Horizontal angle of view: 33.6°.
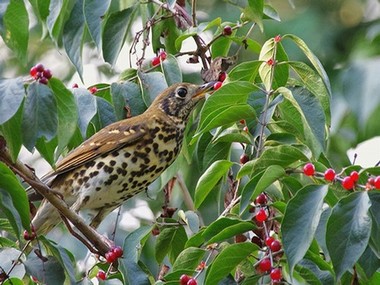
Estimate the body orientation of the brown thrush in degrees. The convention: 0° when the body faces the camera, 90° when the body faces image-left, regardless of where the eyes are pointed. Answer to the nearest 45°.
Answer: approximately 270°

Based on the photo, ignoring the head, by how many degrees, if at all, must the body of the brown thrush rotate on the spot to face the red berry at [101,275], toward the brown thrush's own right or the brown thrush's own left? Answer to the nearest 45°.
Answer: approximately 90° to the brown thrush's own right

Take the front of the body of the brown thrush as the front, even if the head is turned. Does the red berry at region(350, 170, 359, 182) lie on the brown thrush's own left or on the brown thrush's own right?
on the brown thrush's own left
